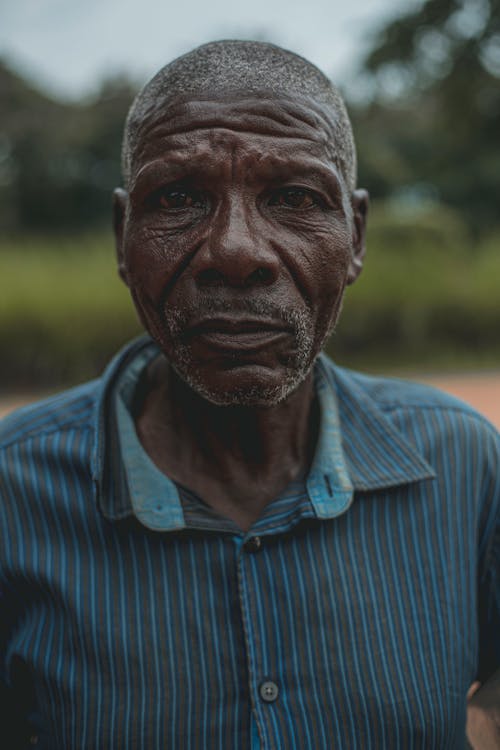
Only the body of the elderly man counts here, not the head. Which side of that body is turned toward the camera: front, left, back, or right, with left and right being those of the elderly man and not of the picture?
front

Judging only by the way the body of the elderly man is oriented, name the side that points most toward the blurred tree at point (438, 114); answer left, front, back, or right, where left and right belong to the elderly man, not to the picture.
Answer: back

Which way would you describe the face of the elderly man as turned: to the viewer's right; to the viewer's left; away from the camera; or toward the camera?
toward the camera
